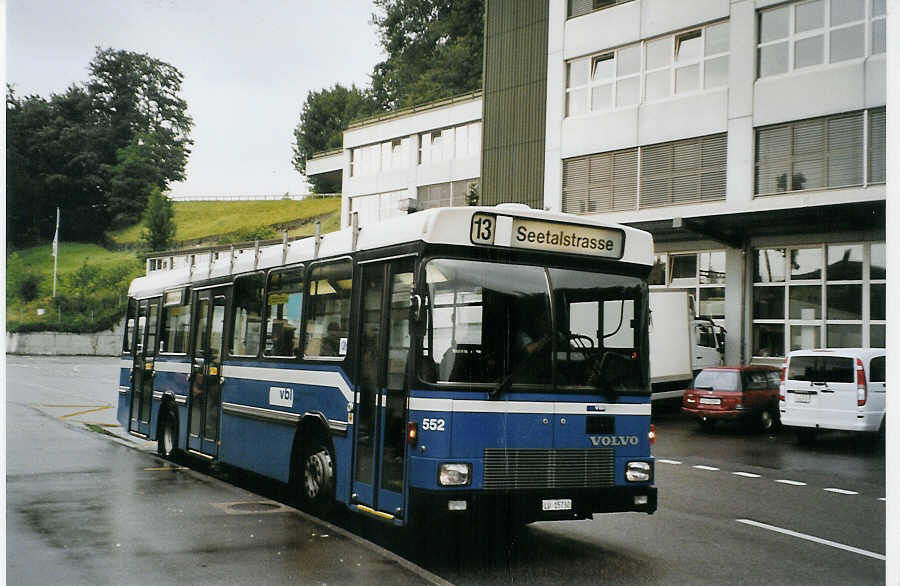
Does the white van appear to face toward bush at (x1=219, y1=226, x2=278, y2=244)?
no

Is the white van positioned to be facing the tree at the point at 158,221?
no

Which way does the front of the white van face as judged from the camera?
facing away from the viewer and to the right of the viewer

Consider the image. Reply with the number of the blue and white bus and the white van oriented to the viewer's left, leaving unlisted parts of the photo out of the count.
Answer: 0

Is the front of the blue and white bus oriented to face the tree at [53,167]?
no

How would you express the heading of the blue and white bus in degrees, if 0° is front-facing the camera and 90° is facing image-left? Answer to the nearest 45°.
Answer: approximately 315°

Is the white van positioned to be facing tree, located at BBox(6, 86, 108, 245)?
no

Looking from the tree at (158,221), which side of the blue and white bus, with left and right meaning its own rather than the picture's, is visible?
back

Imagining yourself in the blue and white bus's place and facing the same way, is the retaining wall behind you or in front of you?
behind

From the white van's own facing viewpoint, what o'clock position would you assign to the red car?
The red car is roughly at 10 o'clock from the white van.
